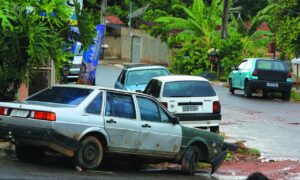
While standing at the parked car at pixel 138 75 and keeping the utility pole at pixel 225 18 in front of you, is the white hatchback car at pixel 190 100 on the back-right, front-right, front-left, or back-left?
back-right

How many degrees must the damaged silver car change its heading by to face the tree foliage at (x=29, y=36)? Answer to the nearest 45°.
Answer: approximately 90° to its left

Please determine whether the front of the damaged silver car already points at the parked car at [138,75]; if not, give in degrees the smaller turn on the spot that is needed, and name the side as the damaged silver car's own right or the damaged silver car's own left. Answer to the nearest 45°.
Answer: approximately 45° to the damaged silver car's own left

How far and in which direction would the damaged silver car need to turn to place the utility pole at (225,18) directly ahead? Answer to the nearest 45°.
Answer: approximately 45° to its left

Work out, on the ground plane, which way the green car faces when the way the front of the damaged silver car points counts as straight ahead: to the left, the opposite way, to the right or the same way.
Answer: to the left

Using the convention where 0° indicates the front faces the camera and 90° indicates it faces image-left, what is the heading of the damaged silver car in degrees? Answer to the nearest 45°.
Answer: approximately 225°

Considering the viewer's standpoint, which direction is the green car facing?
facing away from the viewer and to the left of the viewer

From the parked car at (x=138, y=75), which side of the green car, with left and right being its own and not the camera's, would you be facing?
left

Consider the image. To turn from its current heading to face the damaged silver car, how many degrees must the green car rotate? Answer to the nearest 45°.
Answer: approximately 135° to its left

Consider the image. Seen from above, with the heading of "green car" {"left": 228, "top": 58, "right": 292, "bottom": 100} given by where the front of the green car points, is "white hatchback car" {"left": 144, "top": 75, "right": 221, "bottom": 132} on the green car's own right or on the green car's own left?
on the green car's own left
